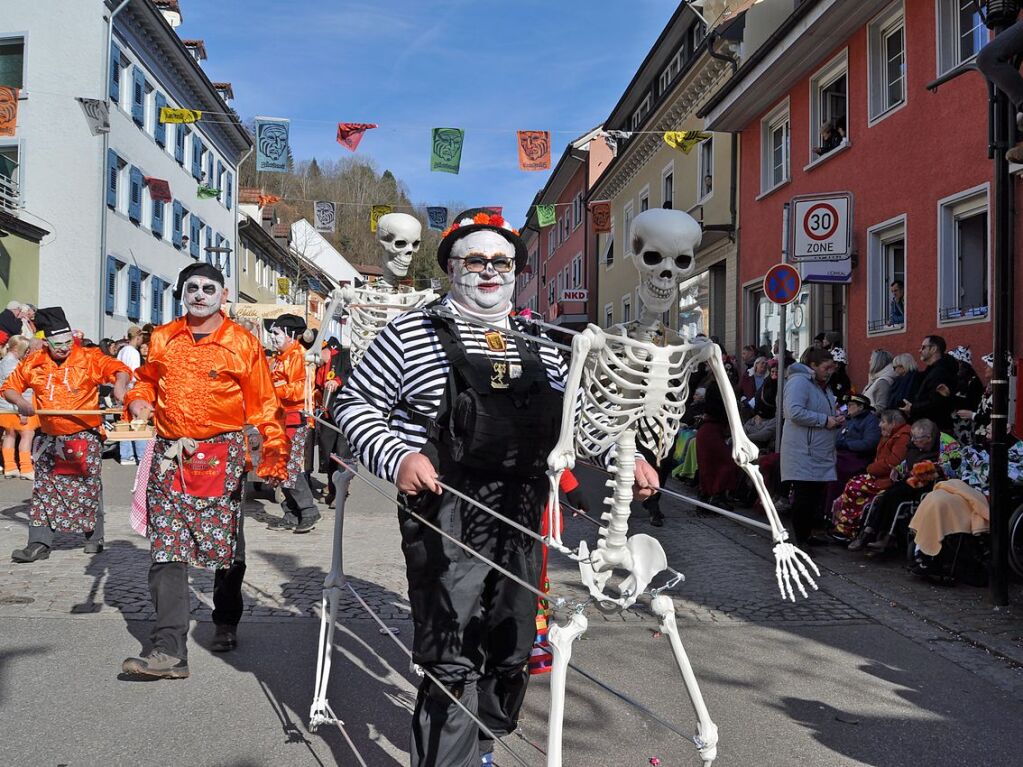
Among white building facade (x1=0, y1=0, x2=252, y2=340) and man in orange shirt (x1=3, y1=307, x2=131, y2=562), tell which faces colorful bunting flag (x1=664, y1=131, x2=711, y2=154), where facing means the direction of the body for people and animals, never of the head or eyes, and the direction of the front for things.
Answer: the white building facade

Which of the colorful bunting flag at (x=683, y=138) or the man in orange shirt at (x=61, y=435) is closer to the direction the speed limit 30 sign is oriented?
the man in orange shirt

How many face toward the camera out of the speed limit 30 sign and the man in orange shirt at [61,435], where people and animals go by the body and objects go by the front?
2

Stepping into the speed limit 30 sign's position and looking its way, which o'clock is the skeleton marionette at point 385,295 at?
The skeleton marionette is roughly at 1 o'clock from the speed limit 30 sign.

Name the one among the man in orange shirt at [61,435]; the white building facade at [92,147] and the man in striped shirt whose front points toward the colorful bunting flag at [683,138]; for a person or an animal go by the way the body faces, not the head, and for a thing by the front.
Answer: the white building facade

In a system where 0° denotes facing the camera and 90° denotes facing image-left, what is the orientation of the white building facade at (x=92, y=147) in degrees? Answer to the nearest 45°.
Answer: approximately 315°

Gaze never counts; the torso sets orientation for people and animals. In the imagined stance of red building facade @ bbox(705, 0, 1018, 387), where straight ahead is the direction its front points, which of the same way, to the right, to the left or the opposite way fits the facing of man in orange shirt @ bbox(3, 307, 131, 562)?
to the left
